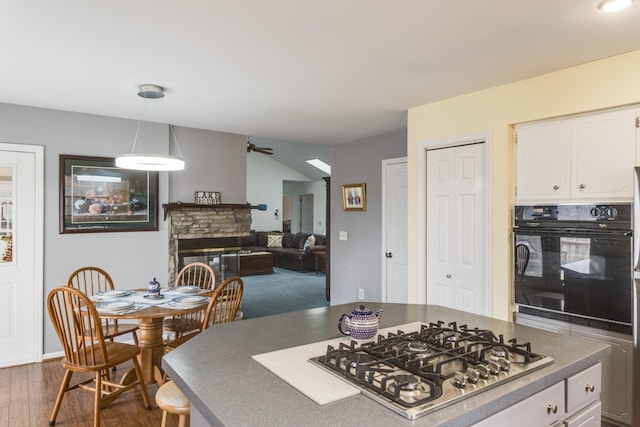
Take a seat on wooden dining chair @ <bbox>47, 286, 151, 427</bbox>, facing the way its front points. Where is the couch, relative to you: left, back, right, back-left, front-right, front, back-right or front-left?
front

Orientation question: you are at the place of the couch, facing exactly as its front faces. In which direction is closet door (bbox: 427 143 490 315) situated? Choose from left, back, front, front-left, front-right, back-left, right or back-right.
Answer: front-left

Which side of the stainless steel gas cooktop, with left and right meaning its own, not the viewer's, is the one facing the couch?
back

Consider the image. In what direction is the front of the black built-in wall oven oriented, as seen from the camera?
facing the viewer and to the left of the viewer

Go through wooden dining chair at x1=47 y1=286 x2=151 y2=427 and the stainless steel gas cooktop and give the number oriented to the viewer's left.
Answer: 0

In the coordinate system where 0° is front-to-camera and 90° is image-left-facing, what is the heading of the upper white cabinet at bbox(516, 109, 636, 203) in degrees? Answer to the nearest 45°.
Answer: approximately 45°

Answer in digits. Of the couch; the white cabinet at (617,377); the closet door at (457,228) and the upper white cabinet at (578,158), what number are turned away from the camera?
0

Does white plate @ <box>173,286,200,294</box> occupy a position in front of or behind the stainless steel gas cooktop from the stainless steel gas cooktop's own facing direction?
behind

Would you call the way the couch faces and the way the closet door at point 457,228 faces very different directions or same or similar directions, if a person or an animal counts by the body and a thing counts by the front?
same or similar directions

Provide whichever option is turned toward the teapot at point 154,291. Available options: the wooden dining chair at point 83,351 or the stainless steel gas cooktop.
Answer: the wooden dining chair

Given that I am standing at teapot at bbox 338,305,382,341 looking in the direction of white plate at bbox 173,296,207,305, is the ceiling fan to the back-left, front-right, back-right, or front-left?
front-right

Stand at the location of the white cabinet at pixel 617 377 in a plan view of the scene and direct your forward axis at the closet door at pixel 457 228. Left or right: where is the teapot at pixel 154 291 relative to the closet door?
left

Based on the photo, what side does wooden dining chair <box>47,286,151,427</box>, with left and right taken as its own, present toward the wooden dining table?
front

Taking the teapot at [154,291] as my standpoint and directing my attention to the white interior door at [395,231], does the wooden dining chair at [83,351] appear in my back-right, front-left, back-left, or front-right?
back-right

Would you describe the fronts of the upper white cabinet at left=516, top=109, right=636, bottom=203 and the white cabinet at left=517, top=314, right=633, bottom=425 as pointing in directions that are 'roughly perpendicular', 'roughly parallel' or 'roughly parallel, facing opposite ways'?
roughly parallel

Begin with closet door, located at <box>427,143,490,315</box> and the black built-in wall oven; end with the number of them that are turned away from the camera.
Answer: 0

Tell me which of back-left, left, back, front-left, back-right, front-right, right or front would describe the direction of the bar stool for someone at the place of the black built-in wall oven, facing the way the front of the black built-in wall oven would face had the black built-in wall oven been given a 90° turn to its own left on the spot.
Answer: right

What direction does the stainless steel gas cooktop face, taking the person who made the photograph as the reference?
facing the viewer and to the right of the viewer

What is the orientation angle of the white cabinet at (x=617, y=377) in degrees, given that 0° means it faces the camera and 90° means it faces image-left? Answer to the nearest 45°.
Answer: approximately 45°
